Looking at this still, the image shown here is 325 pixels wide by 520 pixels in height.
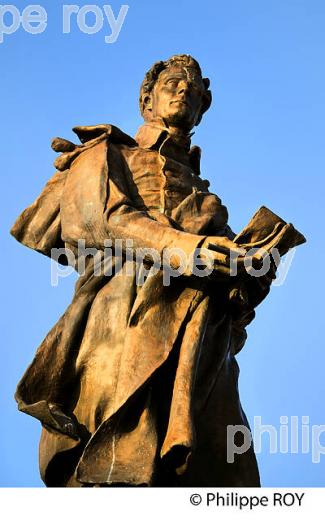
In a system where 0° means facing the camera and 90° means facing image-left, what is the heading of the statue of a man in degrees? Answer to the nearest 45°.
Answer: approximately 315°
